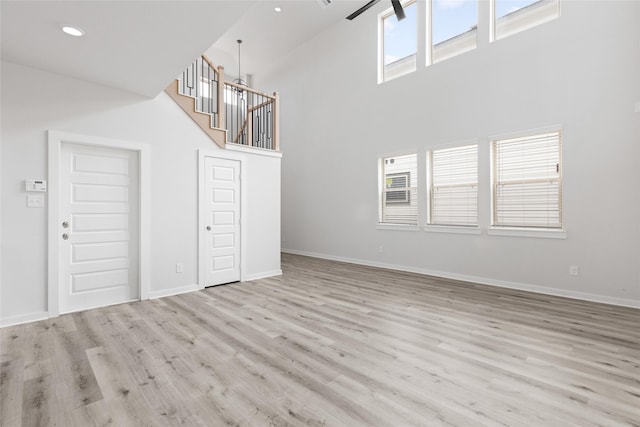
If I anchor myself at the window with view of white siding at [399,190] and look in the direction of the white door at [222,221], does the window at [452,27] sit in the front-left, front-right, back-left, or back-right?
back-left

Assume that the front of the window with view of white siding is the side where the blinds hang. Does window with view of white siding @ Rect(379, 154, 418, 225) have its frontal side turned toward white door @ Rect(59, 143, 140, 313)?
yes

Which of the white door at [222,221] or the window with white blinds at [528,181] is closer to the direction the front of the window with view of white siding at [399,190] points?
the white door

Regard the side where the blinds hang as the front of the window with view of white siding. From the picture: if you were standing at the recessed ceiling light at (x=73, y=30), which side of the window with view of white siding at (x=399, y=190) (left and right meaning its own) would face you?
front

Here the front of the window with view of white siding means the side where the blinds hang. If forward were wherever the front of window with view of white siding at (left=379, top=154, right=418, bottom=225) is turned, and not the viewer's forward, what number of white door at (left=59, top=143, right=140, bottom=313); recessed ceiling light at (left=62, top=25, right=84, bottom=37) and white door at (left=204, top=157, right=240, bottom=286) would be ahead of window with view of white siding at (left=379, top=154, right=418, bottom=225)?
3

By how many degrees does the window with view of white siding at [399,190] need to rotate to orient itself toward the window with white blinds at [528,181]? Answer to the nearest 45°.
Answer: approximately 90° to its left

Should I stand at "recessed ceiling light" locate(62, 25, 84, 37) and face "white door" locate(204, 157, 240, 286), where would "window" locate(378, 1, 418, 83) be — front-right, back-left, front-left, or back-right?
front-right

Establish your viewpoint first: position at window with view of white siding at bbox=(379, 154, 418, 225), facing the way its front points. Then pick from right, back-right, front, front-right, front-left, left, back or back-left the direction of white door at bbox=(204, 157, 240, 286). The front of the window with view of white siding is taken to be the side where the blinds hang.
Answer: front

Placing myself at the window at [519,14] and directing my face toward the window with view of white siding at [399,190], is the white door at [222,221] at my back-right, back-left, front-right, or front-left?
front-left

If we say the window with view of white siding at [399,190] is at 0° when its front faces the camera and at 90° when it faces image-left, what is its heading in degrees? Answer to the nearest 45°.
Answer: approximately 45°
